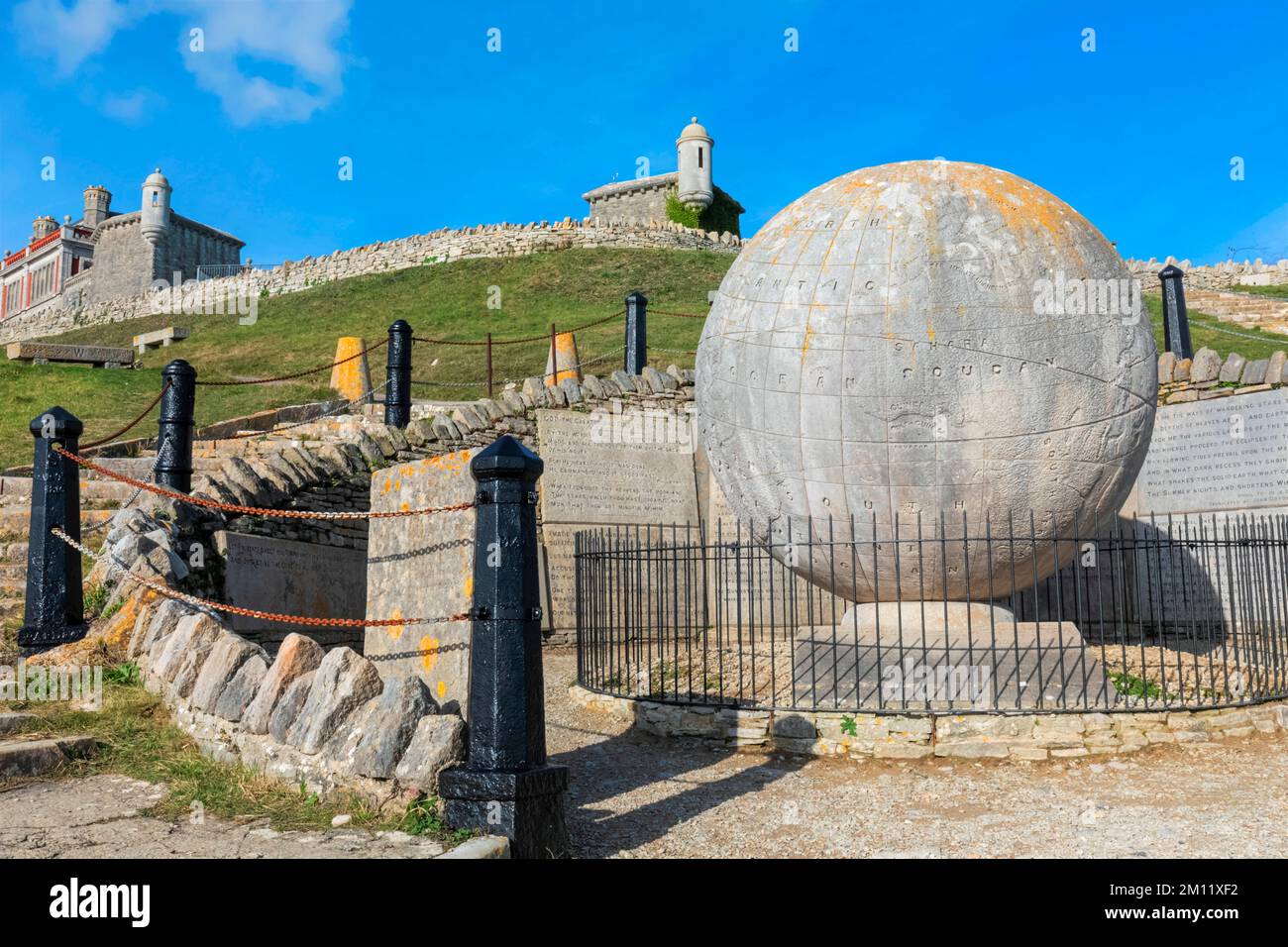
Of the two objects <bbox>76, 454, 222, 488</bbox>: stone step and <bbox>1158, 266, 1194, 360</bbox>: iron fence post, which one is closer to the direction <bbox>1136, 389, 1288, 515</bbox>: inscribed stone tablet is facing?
the stone step

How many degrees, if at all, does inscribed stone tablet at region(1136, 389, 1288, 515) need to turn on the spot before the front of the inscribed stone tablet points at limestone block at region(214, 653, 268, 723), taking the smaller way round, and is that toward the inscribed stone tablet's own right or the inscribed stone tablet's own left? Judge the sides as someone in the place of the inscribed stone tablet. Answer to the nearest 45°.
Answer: approximately 45° to the inscribed stone tablet's own right

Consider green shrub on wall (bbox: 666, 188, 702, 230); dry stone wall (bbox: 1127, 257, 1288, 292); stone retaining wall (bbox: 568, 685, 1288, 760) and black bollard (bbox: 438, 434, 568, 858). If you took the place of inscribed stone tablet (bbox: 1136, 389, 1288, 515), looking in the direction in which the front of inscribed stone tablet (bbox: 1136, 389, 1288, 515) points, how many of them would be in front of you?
2

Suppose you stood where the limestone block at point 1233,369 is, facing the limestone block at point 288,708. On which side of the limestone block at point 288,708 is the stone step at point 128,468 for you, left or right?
right

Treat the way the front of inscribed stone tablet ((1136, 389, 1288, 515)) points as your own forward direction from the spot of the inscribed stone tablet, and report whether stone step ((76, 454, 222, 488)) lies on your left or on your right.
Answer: on your right

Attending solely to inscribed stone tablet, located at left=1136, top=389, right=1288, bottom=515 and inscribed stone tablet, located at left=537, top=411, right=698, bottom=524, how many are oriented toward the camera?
2

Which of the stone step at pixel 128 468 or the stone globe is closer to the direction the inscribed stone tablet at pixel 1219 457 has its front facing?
the stone globe
